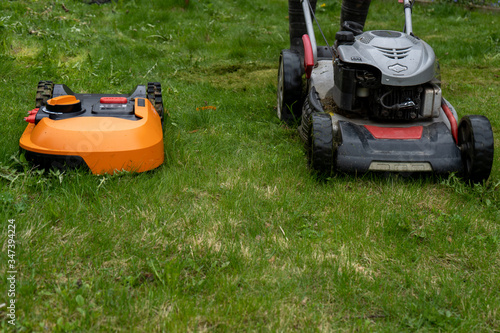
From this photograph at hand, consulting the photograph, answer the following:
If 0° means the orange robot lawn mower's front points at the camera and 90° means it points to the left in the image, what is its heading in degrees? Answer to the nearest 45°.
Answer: approximately 0°

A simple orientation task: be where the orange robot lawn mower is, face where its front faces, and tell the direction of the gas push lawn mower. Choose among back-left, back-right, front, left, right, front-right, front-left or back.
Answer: left
